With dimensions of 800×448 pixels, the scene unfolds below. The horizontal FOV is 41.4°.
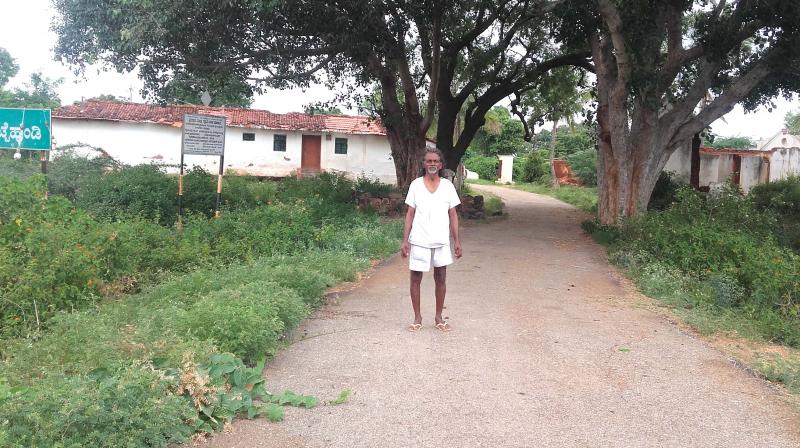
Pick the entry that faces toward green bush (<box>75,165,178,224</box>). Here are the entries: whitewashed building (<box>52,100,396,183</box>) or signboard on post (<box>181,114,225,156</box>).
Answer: the whitewashed building

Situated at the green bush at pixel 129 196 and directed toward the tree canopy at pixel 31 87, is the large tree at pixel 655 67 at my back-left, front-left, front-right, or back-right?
back-right

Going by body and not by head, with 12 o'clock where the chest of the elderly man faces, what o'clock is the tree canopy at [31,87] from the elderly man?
The tree canopy is roughly at 5 o'clock from the elderly man.

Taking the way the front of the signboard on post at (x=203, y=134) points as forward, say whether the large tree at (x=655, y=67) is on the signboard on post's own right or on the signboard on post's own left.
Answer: on the signboard on post's own left

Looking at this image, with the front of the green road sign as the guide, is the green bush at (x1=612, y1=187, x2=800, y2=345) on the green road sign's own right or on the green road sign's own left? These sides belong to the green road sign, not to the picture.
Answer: on the green road sign's own left
